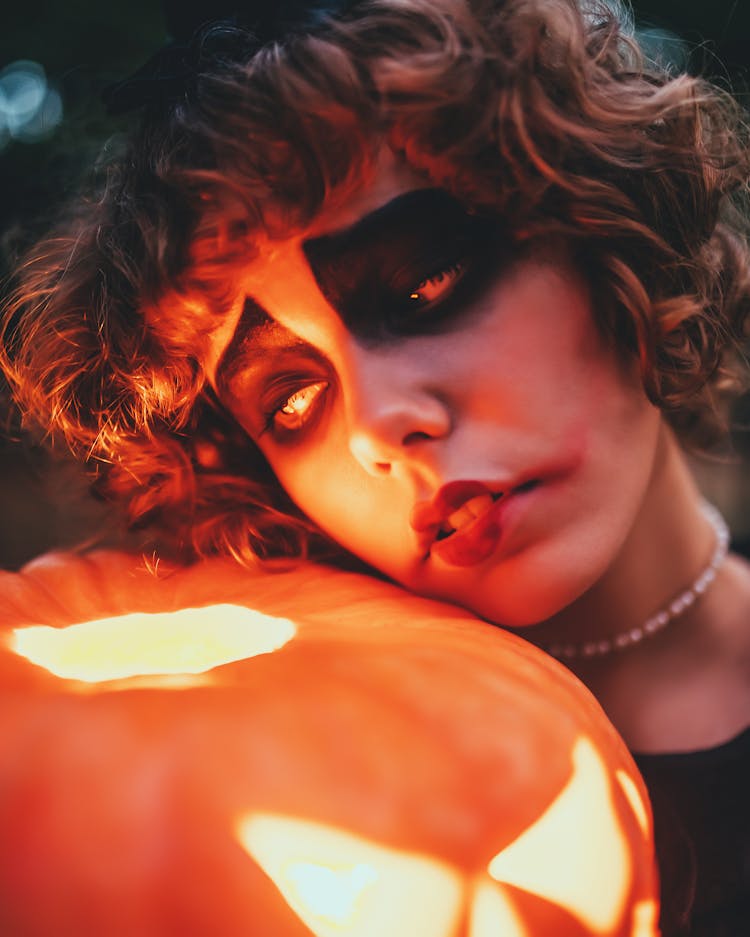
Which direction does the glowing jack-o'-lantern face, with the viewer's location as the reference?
facing the viewer and to the right of the viewer
